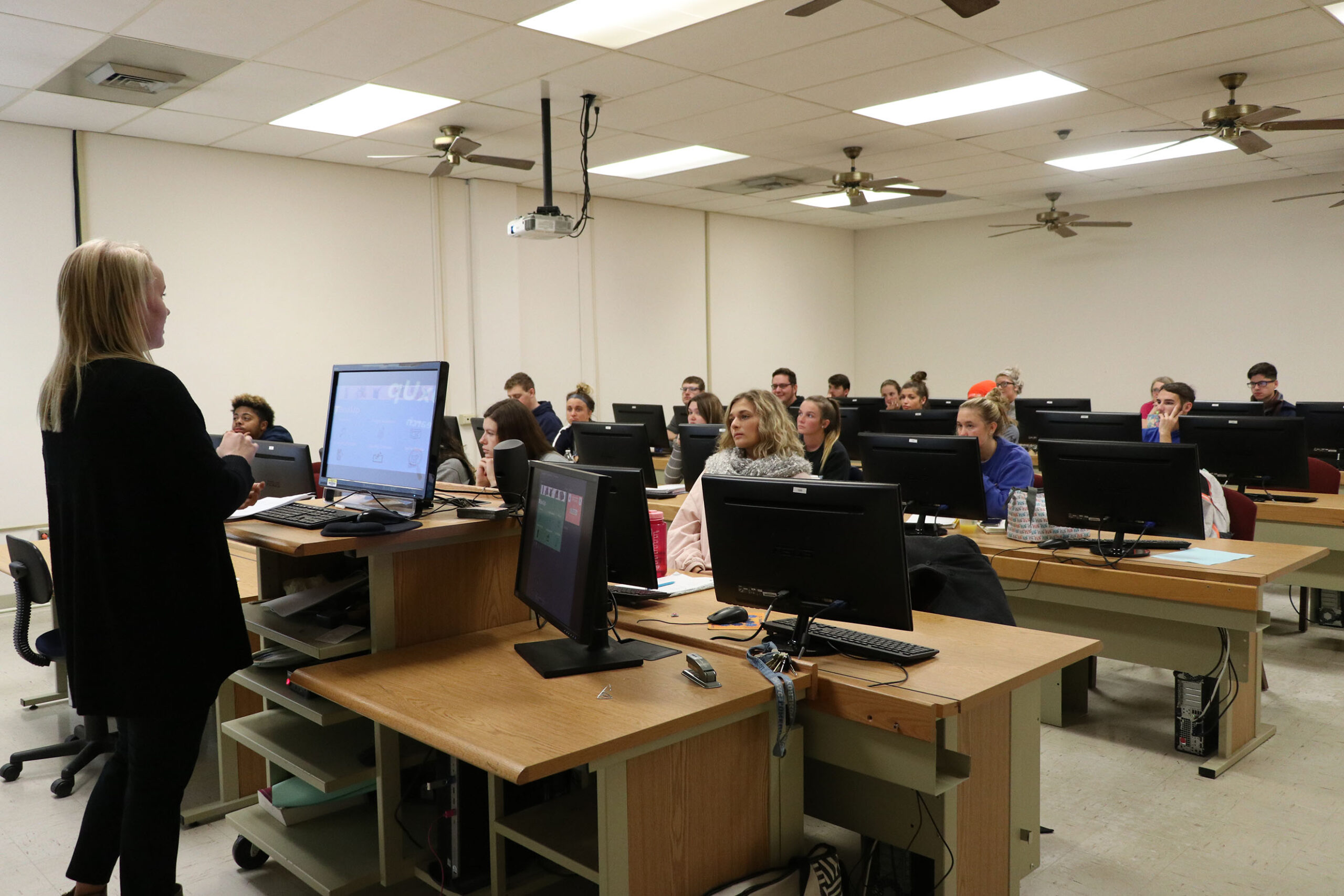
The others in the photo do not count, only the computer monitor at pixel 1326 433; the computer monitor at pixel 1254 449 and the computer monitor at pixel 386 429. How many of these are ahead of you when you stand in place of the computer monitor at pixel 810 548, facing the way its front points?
2

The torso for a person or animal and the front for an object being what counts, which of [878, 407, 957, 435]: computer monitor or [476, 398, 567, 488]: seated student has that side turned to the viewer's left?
the seated student

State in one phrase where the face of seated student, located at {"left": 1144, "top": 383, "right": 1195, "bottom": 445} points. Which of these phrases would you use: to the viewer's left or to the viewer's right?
to the viewer's left

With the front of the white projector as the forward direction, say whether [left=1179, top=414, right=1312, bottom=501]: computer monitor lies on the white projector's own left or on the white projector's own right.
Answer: on the white projector's own left

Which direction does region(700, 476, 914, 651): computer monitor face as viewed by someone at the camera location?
facing away from the viewer and to the right of the viewer

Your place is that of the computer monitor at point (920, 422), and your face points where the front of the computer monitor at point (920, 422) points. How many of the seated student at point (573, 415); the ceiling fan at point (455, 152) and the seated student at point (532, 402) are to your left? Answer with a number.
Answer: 3

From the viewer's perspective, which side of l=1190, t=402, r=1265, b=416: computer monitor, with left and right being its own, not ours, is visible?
back

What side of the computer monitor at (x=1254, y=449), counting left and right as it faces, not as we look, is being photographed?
back

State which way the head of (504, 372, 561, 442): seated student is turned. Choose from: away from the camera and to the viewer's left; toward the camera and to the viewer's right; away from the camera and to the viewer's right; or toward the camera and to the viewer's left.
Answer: toward the camera and to the viewer's left

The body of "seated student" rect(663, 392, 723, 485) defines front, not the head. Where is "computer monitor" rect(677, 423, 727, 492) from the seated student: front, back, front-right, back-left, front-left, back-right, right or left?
front-left

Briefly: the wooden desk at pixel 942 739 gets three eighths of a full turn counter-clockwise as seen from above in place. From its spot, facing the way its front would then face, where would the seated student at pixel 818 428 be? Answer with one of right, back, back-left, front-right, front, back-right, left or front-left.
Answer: right

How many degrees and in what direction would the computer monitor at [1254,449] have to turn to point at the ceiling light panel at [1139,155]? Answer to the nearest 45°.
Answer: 0° — it already faces it

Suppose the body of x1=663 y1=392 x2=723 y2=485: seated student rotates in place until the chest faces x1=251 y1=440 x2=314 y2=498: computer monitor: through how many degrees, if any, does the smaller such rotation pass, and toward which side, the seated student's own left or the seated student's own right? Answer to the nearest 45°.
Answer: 0° — they already face it

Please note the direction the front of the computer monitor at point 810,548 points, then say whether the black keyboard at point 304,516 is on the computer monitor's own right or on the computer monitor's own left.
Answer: on the computer monitor's own left

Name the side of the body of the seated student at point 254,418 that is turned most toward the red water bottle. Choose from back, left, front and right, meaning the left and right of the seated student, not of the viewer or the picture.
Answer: left

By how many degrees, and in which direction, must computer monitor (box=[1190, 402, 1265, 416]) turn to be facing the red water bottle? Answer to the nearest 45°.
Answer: approximately 180°

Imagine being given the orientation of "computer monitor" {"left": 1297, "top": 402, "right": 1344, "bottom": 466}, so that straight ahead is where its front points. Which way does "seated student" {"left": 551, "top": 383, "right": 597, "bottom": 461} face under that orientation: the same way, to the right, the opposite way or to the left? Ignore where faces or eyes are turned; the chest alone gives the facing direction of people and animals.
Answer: the opposite way
